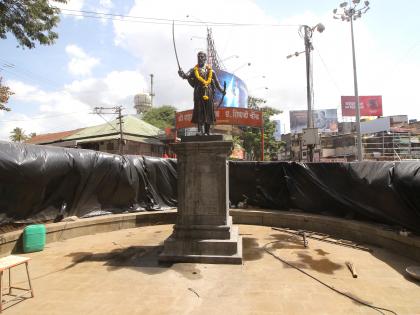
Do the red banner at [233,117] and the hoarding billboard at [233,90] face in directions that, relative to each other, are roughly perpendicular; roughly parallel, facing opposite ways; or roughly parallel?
roughly parallel

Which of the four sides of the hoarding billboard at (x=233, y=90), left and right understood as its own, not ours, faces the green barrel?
front

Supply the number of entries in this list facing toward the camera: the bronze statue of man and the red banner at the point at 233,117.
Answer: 2

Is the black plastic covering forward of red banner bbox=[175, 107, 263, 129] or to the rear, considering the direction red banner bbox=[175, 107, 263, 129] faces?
forward

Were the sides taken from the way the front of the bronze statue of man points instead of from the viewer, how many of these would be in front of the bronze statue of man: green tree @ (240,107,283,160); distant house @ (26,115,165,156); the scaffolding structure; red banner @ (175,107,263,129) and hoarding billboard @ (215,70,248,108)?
0

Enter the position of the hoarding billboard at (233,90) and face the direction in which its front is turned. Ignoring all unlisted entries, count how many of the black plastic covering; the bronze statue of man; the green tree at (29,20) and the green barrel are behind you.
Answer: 0

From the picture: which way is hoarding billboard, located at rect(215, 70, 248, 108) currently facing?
toward the camera

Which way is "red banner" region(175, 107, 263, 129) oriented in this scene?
toward the camera

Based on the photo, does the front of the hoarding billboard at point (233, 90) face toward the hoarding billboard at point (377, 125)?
no

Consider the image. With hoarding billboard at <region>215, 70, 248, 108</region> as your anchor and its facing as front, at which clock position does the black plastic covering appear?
The black plastic covering is roughly at 12 o'clock from the hoarding billboard.

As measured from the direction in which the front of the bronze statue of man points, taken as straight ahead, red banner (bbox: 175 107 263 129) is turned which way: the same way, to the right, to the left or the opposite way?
the same way

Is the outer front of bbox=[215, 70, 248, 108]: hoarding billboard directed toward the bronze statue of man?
yes

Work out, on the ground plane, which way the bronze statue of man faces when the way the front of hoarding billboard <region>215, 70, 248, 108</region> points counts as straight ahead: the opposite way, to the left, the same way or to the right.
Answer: the same way

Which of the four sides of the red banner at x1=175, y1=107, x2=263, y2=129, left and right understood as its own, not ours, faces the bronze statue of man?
front

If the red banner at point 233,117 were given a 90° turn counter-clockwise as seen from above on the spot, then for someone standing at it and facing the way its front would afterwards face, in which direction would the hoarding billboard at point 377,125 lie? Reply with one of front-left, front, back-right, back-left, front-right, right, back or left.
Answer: front-left

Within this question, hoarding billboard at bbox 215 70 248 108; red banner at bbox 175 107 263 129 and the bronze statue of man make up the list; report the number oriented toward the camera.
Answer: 3
